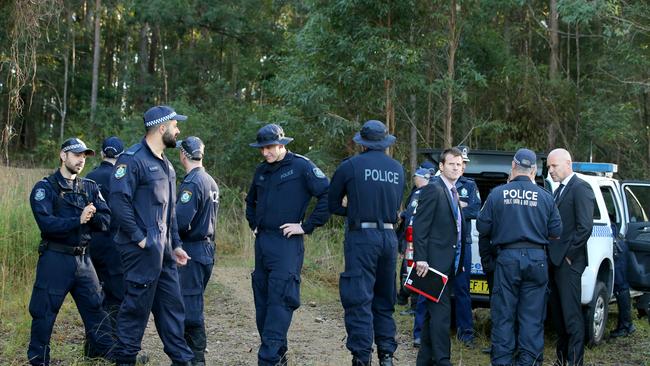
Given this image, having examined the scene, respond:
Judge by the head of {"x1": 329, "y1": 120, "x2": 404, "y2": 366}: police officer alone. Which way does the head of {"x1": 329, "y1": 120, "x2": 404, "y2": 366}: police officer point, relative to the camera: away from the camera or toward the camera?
away from the camera

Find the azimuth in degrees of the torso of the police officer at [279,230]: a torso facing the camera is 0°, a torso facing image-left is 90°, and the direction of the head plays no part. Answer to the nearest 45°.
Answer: approximately 45°

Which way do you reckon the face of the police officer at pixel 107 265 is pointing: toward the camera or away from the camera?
away from the camera

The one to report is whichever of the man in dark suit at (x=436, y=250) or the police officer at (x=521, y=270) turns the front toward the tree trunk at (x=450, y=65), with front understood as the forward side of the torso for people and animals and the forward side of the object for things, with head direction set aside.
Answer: the police officer

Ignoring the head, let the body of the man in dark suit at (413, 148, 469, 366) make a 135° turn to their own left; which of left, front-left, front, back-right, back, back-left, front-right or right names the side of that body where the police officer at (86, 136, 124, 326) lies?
left

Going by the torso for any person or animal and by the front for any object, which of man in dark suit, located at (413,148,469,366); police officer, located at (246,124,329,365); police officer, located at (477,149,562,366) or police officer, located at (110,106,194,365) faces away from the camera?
police officer, located at (477,149,562,366)

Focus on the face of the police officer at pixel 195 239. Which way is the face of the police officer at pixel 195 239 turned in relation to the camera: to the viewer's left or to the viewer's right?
to the viewer's left

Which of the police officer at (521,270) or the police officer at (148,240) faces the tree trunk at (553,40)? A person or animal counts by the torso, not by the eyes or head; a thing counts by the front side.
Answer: the police officer at (521,270)

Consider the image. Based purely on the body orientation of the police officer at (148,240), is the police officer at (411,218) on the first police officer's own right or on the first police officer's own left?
on the first police officer's own left

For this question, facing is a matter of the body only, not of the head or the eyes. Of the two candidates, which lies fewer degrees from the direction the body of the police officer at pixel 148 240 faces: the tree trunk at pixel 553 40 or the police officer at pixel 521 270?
the police officer

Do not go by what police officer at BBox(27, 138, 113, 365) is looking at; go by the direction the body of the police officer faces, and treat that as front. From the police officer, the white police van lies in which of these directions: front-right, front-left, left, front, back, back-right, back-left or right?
front-left

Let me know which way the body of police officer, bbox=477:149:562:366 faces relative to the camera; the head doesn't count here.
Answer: away from the camera
